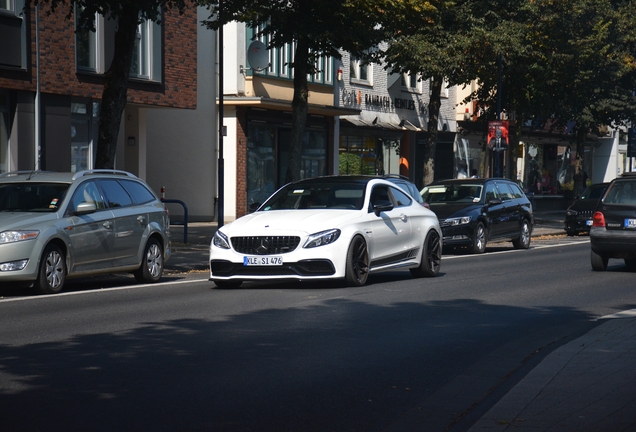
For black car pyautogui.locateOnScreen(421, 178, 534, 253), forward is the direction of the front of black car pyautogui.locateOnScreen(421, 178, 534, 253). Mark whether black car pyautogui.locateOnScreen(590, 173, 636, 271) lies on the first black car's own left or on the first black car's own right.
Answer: on the first black car's own left

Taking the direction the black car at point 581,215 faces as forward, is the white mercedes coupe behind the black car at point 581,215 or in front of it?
in front

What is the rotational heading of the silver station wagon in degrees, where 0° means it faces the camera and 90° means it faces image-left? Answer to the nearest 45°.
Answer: approximately 45°

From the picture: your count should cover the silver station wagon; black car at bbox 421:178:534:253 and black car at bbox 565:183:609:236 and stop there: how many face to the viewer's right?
0

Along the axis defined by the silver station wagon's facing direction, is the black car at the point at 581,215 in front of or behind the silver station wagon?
behind

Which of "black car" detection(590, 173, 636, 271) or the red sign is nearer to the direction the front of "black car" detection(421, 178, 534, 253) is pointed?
the black car

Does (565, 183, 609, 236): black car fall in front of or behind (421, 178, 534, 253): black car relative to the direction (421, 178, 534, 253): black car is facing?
behind

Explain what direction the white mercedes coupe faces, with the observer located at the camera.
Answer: facing the viewer and to the left of the viewer

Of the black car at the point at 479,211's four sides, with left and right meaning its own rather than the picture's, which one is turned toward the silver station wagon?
front

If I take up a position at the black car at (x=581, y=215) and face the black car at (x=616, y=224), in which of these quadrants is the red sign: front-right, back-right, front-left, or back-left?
back-right

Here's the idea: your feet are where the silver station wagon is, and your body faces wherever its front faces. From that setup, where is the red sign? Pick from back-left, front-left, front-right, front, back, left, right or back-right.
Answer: back

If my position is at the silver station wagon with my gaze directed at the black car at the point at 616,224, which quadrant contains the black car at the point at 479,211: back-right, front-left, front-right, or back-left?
front-left

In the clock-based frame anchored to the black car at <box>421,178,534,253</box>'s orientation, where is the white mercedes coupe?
The white mercedes coupe is roughly at 11 o'clock from the black car.

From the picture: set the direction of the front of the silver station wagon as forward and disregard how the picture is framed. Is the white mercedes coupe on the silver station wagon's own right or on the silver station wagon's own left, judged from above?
on the silver station wagon's own left

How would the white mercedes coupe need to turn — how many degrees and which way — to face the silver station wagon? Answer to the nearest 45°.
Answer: approximately 45° to its right

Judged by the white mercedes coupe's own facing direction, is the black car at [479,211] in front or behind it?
behind

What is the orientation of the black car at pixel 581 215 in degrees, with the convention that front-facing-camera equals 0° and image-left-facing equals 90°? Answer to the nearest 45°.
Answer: approximately 45°
